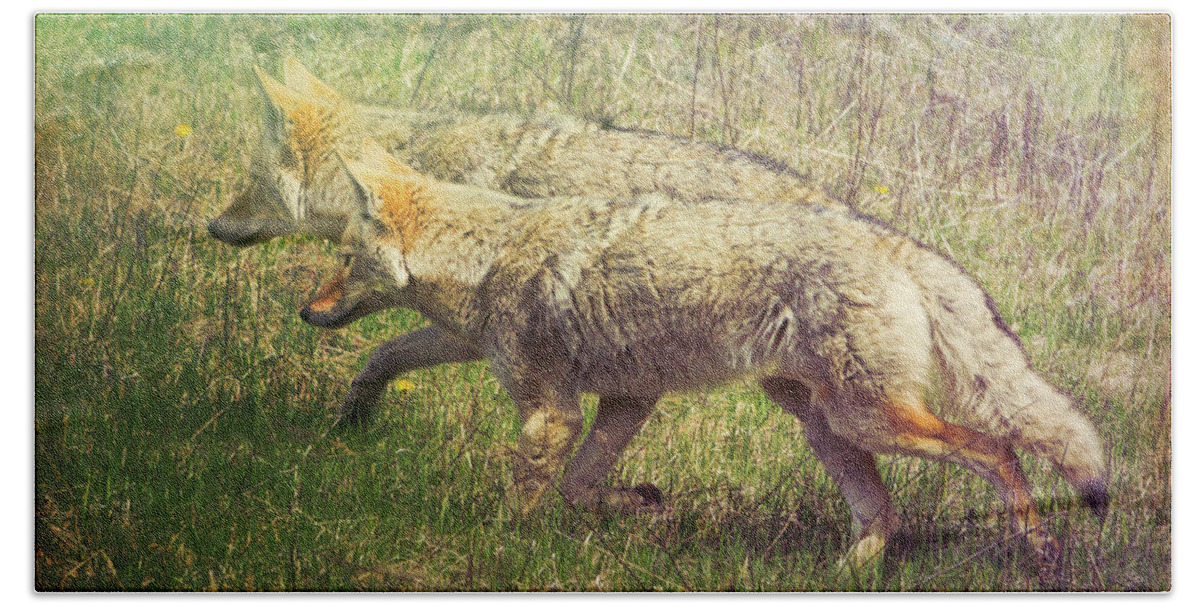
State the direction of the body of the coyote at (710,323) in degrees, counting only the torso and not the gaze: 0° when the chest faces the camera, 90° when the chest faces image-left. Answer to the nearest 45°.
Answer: approximately 90°

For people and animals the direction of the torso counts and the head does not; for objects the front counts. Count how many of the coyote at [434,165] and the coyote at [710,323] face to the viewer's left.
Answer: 2

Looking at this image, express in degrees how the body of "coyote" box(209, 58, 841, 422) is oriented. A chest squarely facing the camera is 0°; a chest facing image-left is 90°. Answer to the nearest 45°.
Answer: approximately 90°

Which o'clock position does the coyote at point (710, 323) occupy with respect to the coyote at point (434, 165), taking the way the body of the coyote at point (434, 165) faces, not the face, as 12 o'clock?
the coyote at point (710, 323) is roughly at 7 o'clock from the coyote at point (434, 165).
